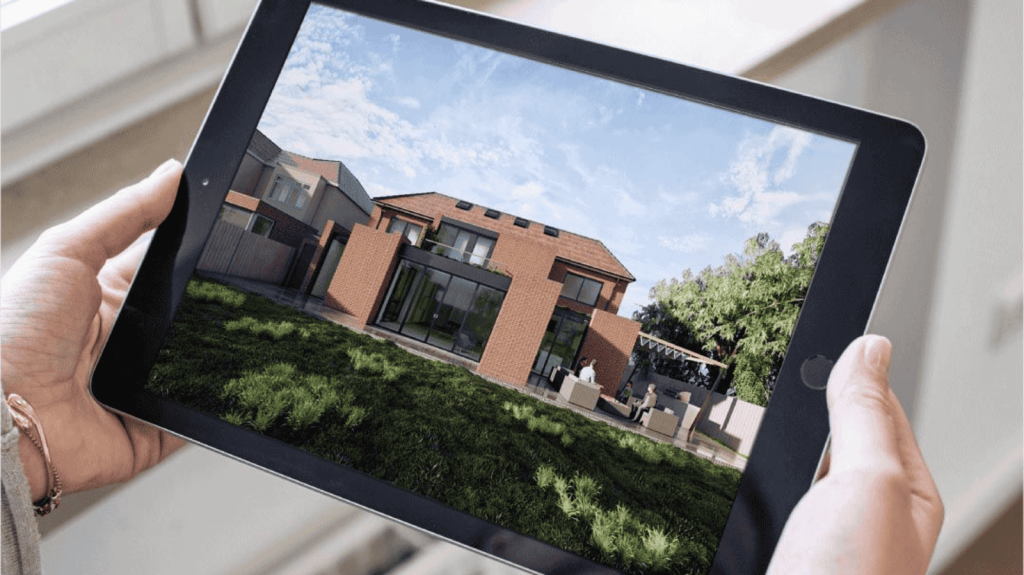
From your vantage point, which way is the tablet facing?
toward the camera
